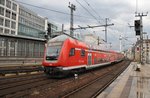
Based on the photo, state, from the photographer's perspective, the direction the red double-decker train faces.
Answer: facing the viewer and to the left of the viewer
